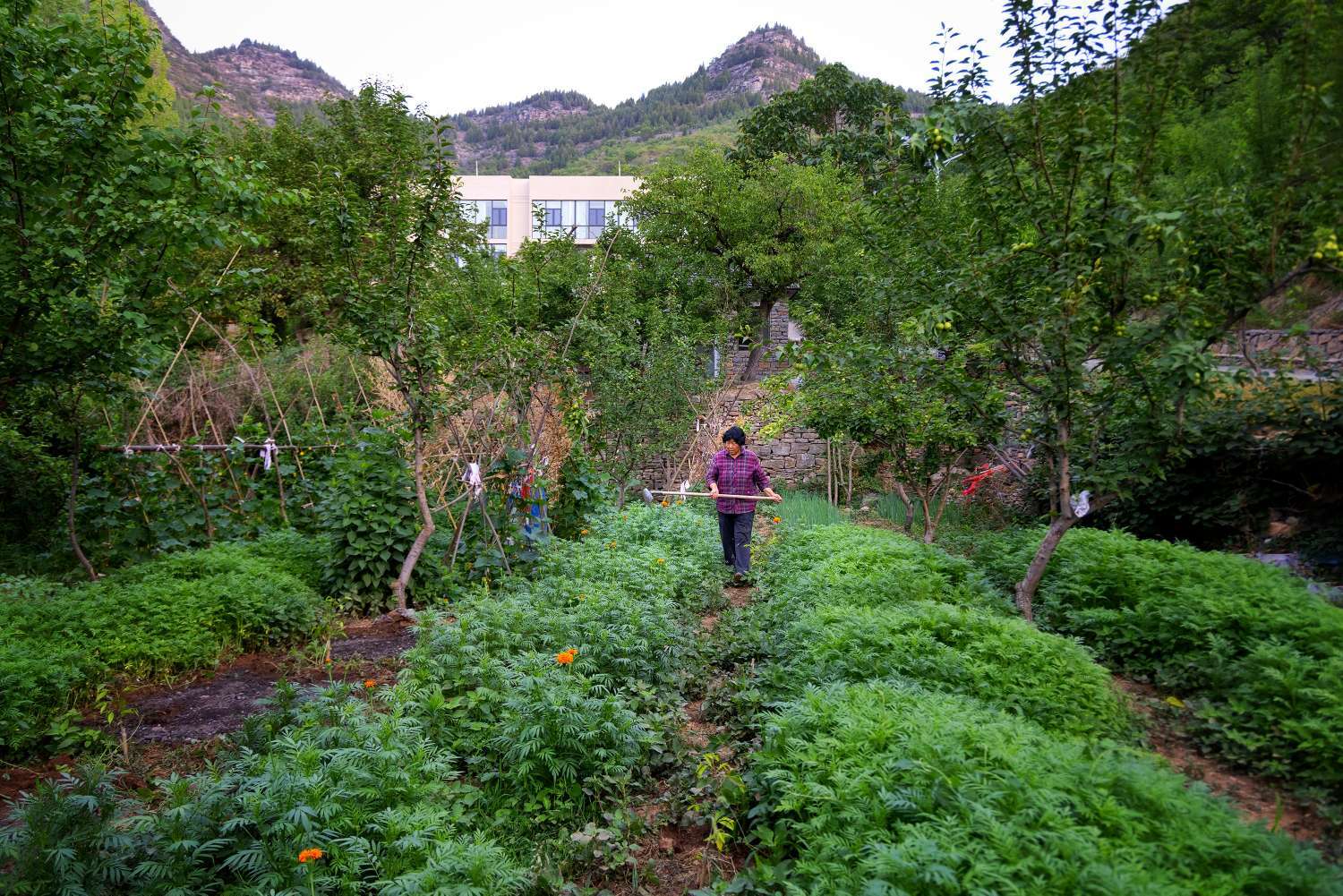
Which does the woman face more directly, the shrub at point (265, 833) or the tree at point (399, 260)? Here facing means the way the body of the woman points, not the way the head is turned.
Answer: the shrub

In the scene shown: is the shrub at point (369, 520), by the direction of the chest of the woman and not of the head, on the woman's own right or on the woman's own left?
on the woman's own right

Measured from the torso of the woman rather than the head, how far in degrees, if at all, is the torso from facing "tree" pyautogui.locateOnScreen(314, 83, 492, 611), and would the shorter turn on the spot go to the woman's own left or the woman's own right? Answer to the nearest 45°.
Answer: approximately 45° to the woman's own right

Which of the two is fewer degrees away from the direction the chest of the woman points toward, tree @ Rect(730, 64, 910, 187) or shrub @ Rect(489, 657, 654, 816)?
the shrub

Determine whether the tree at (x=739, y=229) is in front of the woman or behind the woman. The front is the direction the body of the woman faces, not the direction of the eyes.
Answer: behind

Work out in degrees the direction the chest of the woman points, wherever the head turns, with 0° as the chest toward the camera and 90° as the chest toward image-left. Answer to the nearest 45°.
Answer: approximately 0°

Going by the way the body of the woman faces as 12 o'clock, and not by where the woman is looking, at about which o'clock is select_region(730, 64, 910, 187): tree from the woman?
The tree is roughly at 6 o'clock from the woman.

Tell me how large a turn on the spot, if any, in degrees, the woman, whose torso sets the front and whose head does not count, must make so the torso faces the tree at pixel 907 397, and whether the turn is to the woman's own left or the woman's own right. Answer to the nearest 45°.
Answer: approximately 90° to the woman's own left

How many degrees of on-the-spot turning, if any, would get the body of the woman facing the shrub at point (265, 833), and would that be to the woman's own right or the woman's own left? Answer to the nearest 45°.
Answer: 0° — they already face it
